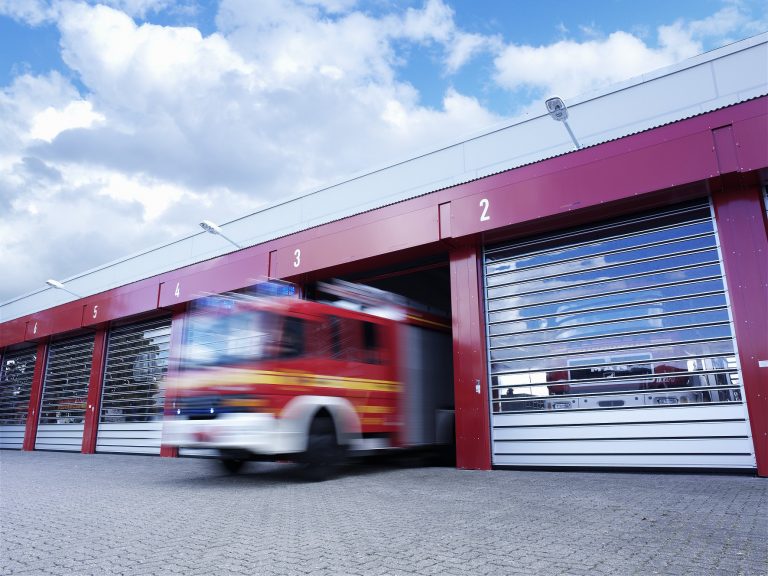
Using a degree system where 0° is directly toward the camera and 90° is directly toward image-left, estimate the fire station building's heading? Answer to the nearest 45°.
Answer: approximately 45°
